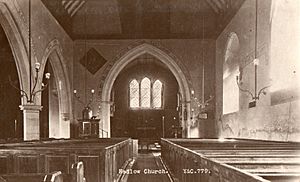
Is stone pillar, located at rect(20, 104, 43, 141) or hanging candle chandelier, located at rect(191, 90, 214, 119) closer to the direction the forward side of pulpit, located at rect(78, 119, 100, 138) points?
the stone pillar

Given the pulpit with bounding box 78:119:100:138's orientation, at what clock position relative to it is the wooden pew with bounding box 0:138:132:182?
The wooden pew is roughly at 12 o'clock from the pulpit.

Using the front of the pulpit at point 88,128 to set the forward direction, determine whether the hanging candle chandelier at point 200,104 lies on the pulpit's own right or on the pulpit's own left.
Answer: on the pulpit's own left

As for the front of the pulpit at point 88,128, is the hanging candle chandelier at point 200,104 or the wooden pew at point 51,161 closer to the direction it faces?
the wooden pew

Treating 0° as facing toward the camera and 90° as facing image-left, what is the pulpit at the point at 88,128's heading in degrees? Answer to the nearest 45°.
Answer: approximately 0°
